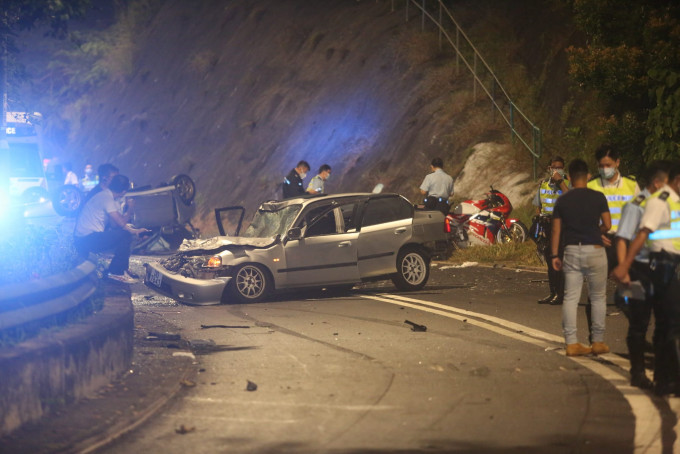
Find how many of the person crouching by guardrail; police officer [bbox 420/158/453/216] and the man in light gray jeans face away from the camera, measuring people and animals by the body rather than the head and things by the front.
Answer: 2

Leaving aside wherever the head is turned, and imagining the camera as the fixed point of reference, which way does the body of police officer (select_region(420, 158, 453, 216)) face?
away from the camera

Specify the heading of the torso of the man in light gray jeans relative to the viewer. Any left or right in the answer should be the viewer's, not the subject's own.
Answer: facing away from the viewer

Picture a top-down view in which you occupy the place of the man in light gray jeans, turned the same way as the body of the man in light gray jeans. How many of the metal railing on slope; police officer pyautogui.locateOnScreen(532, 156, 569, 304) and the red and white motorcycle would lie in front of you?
3

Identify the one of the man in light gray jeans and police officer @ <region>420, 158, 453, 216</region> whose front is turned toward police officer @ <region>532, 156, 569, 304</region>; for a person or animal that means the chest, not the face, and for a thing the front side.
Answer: the man in light gray jeans

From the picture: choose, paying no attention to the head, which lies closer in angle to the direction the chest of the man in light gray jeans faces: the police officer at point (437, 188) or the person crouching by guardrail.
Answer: the police officer

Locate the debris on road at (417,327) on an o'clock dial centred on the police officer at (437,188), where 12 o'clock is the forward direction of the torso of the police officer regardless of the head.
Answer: The debris on road is roughly at 6 o'clock from the police officer.

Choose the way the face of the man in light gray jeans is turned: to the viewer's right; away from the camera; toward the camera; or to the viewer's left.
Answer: away from the camera

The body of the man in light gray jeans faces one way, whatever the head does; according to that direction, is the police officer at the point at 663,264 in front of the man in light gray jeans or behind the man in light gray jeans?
behind

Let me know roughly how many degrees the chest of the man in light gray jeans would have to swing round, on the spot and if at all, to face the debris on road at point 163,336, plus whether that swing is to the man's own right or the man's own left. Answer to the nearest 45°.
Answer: approximately 90° to the man's own left

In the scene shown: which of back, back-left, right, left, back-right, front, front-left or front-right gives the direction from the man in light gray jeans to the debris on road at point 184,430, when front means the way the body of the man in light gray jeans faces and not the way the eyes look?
back-left
